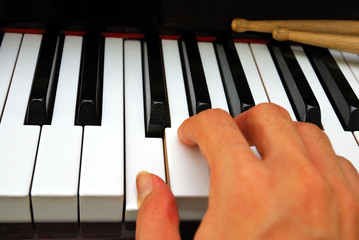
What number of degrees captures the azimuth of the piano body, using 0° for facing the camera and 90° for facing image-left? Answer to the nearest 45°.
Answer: approximately 0°
